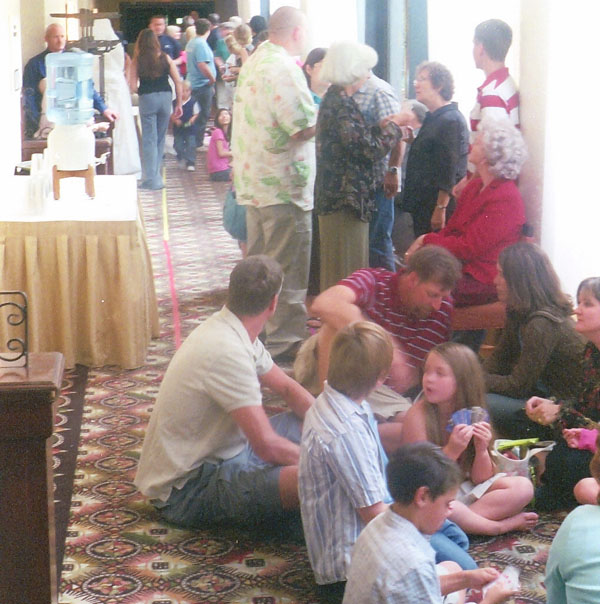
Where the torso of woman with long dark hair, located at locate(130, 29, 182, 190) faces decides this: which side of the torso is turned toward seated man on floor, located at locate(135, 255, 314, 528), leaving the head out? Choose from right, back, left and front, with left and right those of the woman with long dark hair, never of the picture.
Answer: back

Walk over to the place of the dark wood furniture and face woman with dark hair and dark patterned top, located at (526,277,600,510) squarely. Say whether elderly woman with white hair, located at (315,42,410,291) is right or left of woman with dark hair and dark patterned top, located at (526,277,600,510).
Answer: left

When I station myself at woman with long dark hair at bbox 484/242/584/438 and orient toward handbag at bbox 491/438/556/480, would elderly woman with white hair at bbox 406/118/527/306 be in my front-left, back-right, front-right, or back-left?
back-right

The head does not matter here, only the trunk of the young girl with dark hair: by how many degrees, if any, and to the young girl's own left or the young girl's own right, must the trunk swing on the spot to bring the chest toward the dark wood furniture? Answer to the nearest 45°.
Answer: approximately 90° to the young girl's own right

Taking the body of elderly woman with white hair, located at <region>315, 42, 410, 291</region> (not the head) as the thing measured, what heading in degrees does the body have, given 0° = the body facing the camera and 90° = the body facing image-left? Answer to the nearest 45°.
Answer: approximately 225°

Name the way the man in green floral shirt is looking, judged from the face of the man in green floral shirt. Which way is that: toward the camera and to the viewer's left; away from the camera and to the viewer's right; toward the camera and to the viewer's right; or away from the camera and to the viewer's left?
away from the camera and to the viewer's right

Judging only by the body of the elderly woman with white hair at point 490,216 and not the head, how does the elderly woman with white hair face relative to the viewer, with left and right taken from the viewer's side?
facing to the left of the viewer

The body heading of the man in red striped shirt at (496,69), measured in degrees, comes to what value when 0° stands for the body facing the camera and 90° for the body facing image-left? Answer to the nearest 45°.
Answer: approximately 135°

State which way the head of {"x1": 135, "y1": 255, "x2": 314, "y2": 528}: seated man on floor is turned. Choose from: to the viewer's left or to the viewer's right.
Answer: to the viewer's right

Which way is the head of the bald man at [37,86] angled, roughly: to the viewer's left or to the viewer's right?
to the viewer's right

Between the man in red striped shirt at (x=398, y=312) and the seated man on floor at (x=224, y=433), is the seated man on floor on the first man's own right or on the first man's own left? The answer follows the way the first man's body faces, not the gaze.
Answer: on the first man's own right

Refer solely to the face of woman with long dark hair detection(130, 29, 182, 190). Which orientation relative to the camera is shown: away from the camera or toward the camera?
away from the camera

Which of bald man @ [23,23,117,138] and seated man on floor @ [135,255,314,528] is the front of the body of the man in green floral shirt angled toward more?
the bald man
